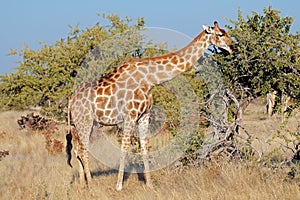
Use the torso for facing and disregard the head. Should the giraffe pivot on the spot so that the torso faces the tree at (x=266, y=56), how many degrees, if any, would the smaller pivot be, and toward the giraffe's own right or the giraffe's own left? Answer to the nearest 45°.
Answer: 0° — it already faces it

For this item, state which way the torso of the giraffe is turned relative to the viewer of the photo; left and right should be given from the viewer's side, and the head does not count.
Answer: facing to the right of the viewer
